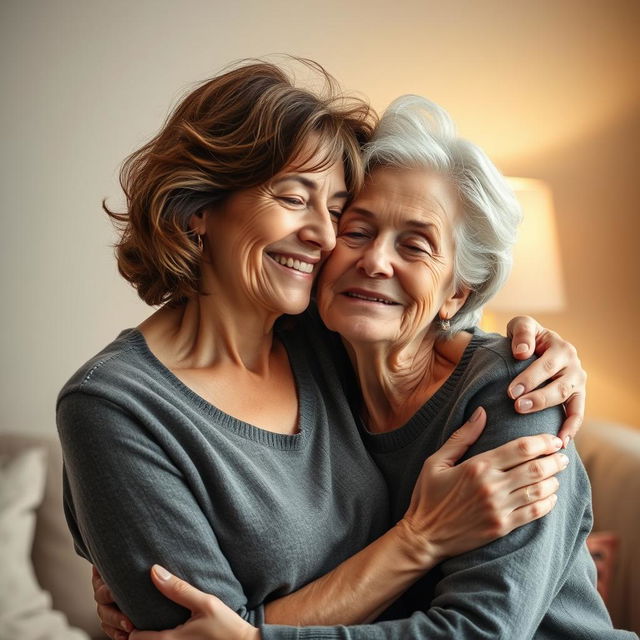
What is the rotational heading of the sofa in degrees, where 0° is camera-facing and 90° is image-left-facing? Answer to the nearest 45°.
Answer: approximately 0°

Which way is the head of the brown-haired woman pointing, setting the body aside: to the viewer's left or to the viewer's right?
to the viewer's right
